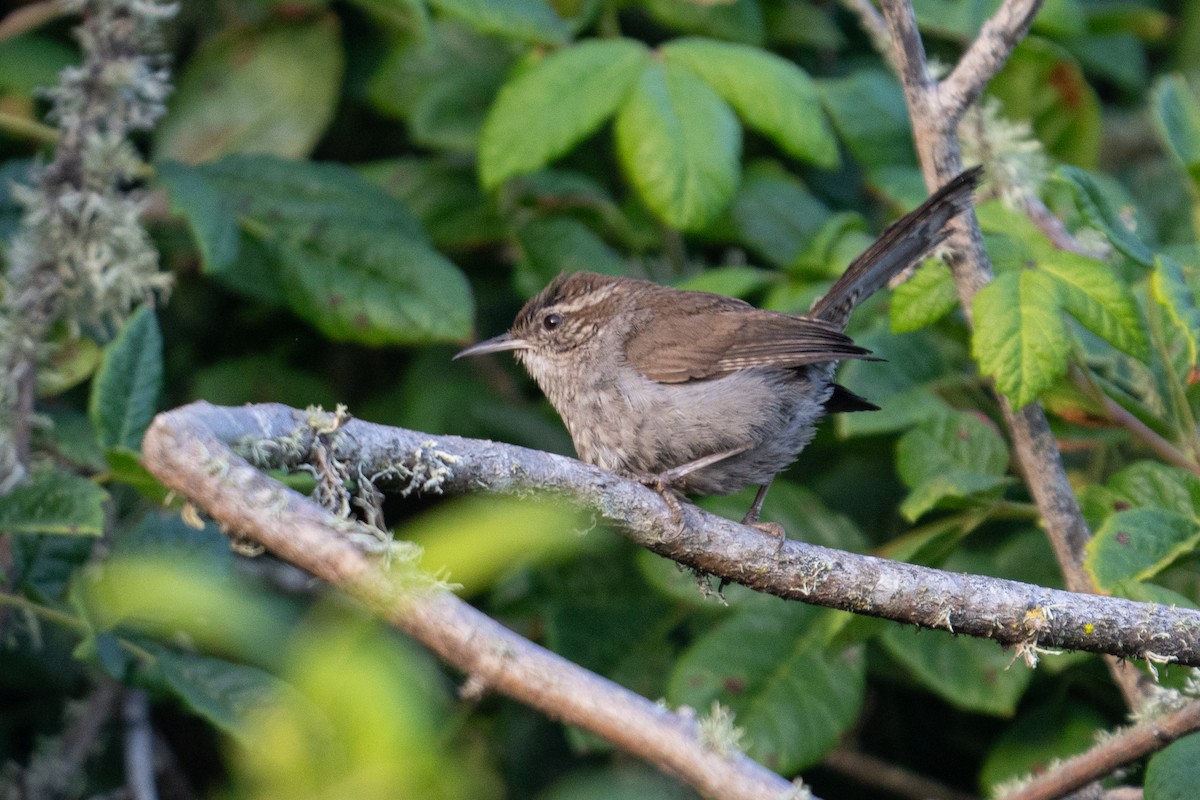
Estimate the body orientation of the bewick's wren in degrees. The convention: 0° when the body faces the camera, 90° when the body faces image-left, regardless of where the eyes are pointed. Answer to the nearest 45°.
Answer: approximately 90°

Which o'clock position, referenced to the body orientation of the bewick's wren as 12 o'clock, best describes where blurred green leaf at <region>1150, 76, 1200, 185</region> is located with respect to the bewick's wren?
The blurred green leaf is roughly at 5 o'clock from the bewick's wren.

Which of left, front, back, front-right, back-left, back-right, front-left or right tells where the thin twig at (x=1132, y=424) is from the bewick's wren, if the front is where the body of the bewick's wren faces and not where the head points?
back

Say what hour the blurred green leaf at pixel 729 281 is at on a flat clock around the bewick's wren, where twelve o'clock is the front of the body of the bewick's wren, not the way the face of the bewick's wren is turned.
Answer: The blurred green leaf is roughly at 3 o'clock from the bewick's wren.

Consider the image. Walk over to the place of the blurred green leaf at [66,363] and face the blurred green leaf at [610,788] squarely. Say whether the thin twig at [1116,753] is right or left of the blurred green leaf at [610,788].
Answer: left

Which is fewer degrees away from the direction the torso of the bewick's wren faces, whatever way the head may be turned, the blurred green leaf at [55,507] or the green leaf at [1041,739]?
the blurred green leaf

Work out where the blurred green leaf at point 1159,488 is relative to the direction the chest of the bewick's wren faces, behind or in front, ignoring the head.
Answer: behind

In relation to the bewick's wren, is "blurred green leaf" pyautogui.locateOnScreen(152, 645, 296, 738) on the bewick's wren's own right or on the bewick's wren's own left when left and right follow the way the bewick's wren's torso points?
on the bewick's wren's own left

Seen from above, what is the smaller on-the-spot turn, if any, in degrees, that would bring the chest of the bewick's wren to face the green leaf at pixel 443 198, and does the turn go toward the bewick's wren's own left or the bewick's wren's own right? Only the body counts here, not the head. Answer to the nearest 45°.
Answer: approximately 45° to the bewick's wren's own right
